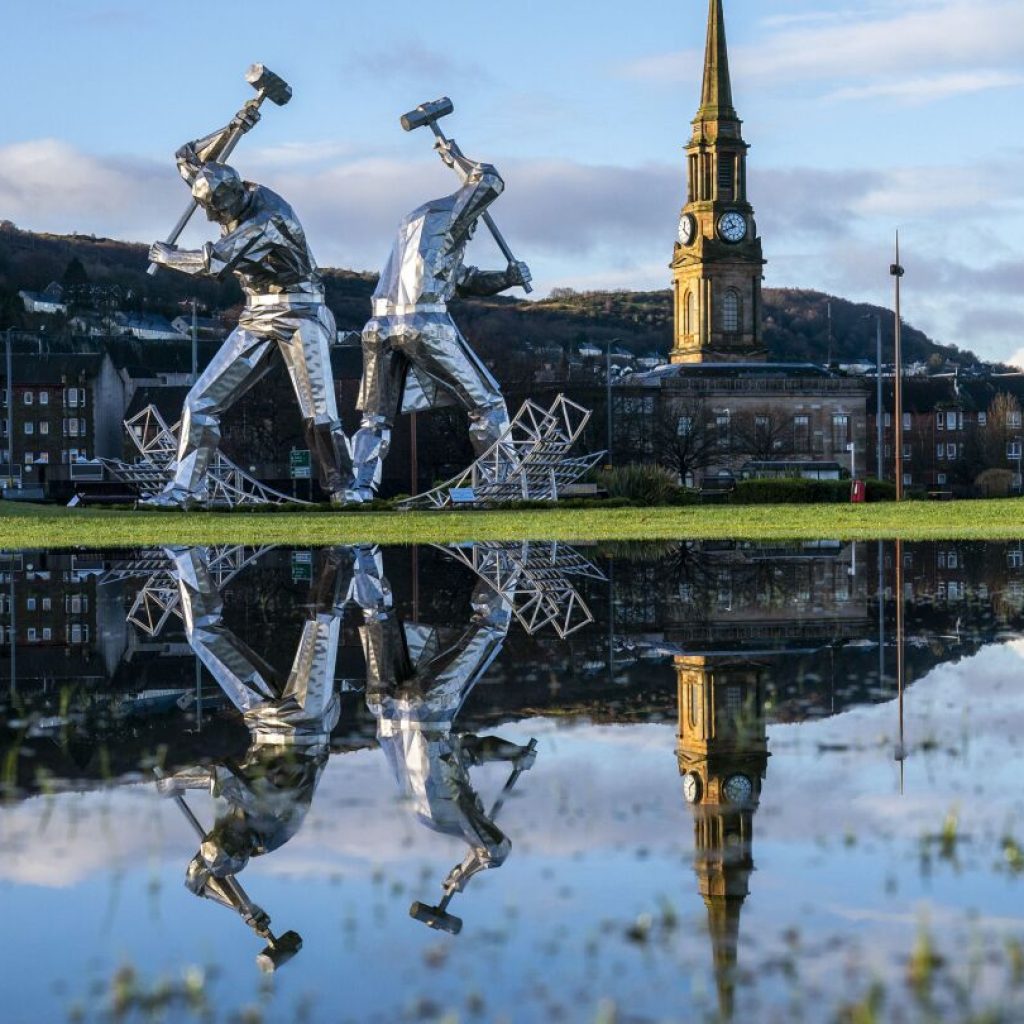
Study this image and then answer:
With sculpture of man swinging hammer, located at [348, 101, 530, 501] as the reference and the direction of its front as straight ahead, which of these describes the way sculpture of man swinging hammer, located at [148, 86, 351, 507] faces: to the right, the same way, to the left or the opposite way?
the opposite way
